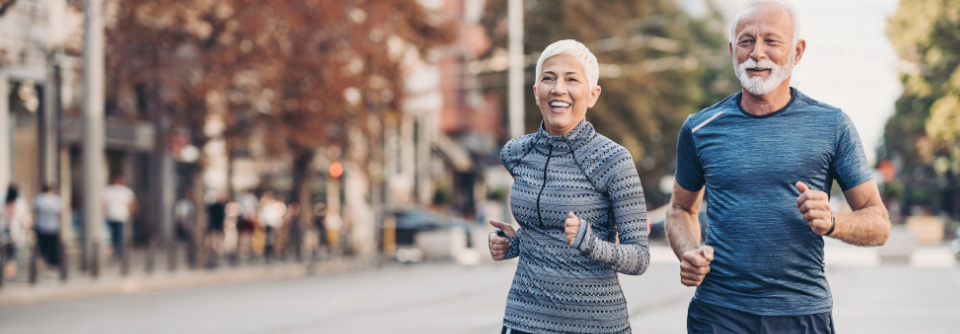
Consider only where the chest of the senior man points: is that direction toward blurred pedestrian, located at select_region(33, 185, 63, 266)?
no

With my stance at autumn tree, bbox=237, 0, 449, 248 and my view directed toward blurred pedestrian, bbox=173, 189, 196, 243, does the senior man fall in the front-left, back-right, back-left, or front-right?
back-left

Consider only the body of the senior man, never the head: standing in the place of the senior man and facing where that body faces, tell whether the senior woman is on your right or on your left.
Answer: on your right

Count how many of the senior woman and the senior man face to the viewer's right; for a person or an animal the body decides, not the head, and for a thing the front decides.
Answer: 0

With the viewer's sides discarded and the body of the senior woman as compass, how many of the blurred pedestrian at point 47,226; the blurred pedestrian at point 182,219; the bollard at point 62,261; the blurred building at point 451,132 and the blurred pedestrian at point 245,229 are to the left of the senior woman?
0

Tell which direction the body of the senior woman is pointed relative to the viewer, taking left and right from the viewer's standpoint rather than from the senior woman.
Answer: facing the viewer and to the left of the viewer

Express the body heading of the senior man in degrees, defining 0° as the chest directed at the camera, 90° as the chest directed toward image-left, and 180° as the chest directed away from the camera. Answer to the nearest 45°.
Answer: approximately 0°

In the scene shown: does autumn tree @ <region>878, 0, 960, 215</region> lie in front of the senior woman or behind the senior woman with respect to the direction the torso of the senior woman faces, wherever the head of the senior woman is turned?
behind

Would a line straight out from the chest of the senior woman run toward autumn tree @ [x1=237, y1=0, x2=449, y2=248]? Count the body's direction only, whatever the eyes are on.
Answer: no

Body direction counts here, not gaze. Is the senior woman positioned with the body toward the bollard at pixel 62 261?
no
